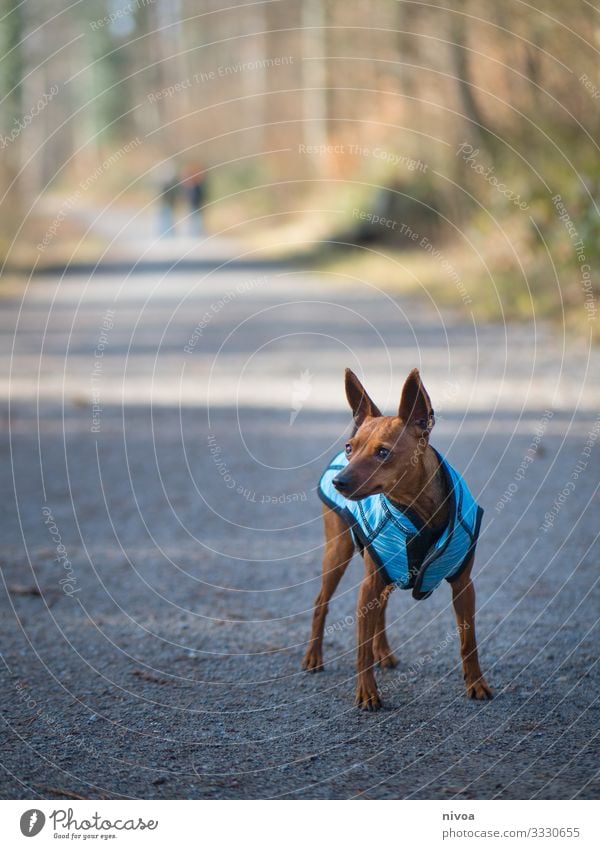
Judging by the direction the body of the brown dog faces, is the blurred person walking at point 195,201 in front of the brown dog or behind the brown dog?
behind

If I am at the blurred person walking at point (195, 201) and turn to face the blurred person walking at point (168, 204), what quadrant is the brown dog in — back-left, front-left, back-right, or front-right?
back-left

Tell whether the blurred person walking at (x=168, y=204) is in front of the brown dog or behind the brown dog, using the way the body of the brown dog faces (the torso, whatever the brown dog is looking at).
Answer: behind
